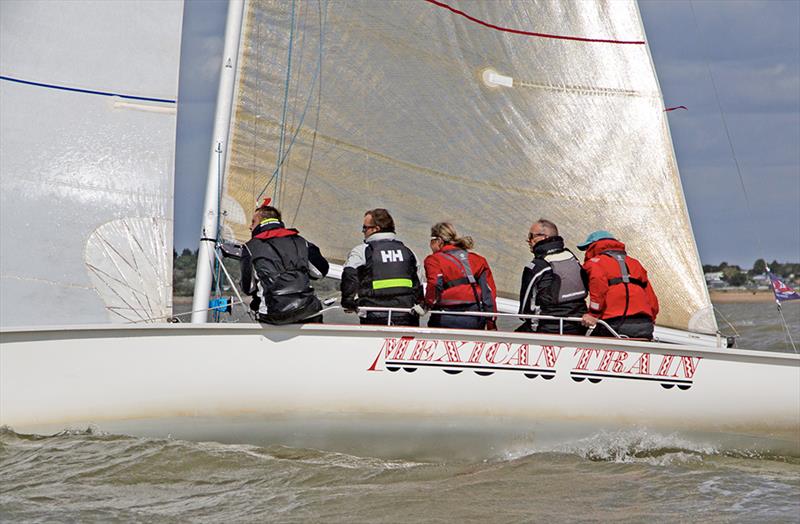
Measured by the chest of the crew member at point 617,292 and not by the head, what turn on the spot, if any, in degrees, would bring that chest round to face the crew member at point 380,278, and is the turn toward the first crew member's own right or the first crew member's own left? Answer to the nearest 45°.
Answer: approximately 45° to the first crew member's own left

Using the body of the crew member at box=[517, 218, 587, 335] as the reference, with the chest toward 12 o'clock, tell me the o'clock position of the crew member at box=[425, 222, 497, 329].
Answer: the crew member at box=[425, 222, 497, 329] is roughly at 10 o'clock from the crew member at box=[517, 218, 587, 335].

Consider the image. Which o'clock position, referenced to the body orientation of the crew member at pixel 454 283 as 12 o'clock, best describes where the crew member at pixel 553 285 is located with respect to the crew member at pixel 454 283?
the crew member at pixel 553 285 is roughly at 4 o'clock from the crew member at pixel 454 283.

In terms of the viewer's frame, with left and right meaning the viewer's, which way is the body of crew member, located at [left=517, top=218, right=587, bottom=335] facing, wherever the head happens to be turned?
facing away from the viewer and to the left of the viewer

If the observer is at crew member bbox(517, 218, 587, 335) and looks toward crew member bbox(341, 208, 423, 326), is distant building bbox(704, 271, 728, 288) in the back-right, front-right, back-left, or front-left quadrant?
back-right

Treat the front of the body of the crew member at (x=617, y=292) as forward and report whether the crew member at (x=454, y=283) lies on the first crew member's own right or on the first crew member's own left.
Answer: on the first crew member's own left

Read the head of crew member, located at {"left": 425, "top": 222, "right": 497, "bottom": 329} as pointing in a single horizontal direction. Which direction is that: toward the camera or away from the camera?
away from the camera

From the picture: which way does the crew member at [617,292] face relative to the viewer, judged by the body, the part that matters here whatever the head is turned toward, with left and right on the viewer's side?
facing away from the viewer and to the left of the viewer

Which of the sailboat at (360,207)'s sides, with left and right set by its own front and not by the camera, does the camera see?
left

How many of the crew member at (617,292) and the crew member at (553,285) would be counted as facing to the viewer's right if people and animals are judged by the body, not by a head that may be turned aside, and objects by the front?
0

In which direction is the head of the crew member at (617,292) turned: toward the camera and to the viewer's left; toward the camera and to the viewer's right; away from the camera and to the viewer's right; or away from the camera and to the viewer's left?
away from the camera and to the viewer's left

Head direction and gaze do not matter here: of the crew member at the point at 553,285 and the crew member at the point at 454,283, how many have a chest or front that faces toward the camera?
0

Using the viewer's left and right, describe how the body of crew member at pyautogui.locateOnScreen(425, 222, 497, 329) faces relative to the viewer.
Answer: facing away from the viewer and to the left of the viewer
